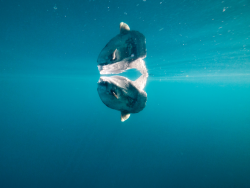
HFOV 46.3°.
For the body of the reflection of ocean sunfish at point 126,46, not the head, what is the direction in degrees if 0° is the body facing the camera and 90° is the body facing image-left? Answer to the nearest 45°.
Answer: approximately 90°
